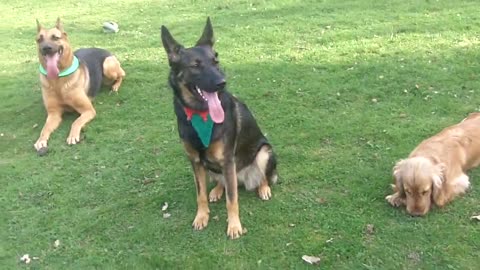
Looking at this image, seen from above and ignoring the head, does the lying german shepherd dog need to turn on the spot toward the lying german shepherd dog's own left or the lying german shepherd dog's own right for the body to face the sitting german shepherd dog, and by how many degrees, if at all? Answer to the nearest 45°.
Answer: approximately 45° to the lying german shepherd dog's own left

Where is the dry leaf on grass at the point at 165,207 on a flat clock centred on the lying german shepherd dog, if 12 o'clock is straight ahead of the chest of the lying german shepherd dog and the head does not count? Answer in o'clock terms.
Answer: The dry leaf on grass is roughly at 10 o'clock from the lying german shepherd dog.

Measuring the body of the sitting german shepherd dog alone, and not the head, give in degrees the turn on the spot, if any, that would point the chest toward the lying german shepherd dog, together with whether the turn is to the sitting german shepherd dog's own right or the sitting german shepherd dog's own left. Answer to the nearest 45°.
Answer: approximately 90° to the sitting german shepherd dog's own right

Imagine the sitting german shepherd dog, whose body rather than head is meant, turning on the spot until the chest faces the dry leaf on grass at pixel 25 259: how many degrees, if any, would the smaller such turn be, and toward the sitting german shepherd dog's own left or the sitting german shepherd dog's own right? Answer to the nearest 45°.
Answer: approximately 45° to the sitting german shepherd dog's own right

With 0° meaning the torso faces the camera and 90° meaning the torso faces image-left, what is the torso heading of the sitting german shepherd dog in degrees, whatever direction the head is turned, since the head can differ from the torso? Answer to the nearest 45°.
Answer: approximately 45°

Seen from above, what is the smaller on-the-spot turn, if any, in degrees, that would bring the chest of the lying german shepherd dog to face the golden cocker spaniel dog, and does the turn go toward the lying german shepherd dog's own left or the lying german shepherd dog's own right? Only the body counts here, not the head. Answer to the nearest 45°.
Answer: approximately 90° to the lying german shepherd dog's own left
